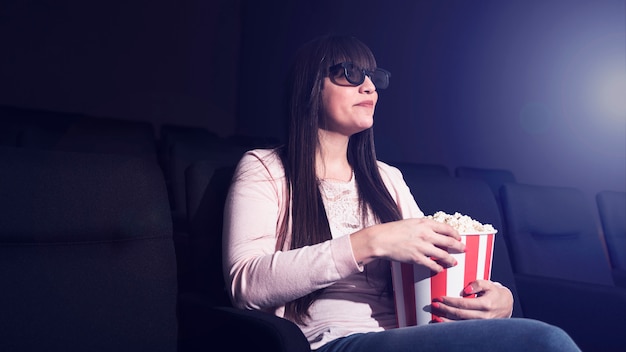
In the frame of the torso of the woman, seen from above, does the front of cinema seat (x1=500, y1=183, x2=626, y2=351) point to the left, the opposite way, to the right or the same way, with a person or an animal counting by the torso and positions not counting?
the same way

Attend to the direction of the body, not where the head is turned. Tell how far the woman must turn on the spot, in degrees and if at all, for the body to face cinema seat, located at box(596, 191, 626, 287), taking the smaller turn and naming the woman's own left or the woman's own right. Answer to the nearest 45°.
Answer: approximately 90° to the woman's own left

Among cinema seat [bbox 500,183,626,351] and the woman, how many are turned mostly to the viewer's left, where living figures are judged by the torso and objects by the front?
0

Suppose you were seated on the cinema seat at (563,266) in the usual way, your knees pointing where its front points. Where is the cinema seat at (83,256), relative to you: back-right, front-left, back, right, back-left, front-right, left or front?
right

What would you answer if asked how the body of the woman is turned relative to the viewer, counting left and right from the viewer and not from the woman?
facing the viewer and to the right of the viewer

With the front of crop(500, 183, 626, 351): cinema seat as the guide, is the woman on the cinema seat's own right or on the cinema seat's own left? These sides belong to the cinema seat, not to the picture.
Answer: on the cinema seat's own right

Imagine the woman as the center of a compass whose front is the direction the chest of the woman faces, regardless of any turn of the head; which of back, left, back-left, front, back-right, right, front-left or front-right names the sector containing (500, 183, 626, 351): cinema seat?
left

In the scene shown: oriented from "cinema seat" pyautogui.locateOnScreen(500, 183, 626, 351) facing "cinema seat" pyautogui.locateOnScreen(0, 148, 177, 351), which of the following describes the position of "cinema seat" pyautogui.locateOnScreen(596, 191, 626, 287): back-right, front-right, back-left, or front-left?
back-right

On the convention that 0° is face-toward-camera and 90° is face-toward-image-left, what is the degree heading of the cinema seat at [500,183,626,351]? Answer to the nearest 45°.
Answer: approximately 315°

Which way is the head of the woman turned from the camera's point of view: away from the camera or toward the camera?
toward the camera

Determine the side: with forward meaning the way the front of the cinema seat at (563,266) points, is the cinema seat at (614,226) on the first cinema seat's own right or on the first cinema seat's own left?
on the first cinema seat's own left
